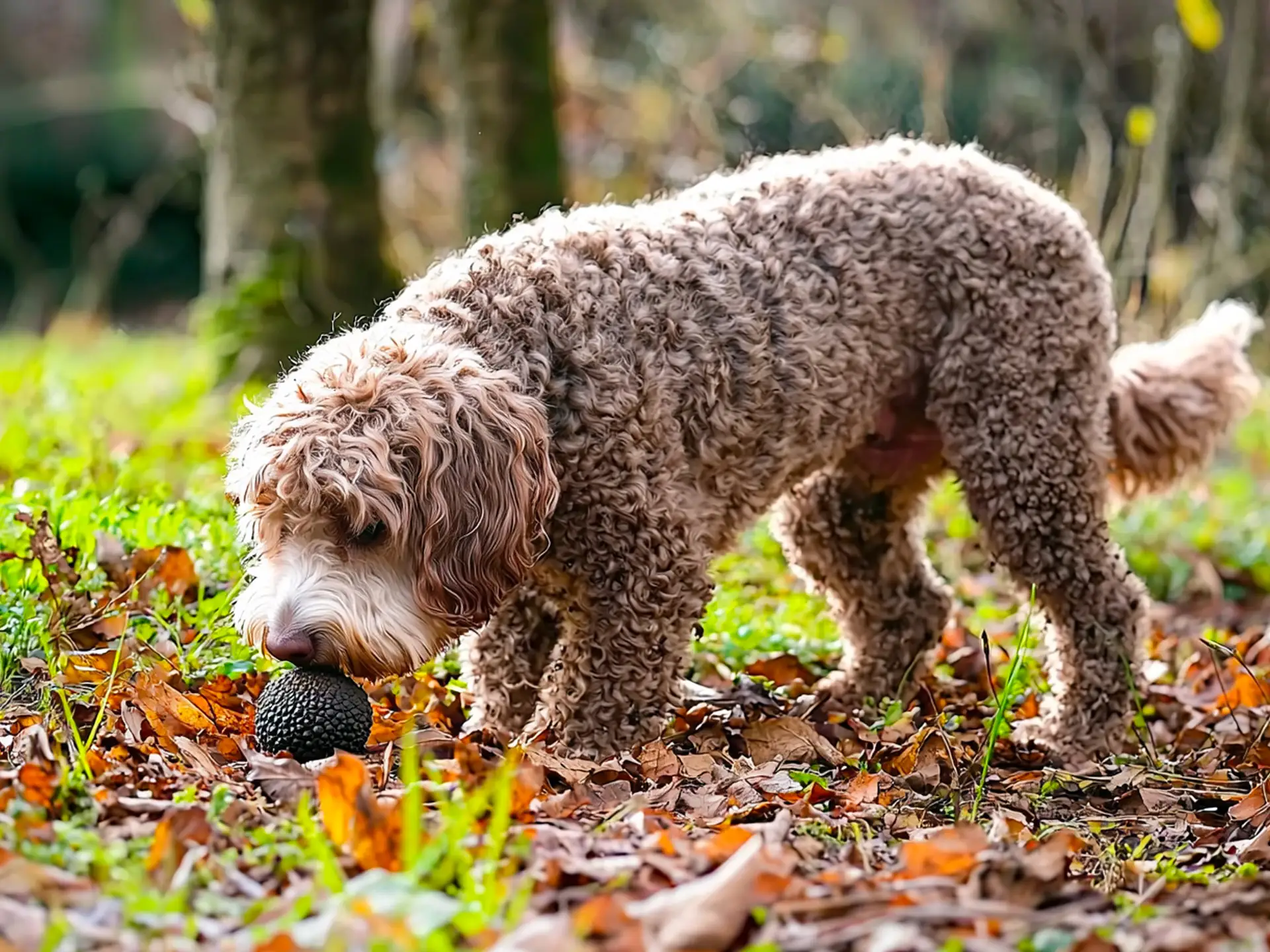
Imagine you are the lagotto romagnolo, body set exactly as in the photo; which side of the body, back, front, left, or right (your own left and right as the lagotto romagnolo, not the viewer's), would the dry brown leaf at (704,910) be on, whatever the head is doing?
left

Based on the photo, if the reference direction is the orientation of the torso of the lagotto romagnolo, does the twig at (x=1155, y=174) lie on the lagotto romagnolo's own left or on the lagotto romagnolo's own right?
on the lagotto romagnolo's own right

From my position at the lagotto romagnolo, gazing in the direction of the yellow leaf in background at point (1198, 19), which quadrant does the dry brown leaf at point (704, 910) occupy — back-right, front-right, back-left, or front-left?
back-right

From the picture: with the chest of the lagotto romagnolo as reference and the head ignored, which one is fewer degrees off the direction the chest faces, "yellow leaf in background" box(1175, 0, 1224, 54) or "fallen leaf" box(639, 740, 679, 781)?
the fallen leaf

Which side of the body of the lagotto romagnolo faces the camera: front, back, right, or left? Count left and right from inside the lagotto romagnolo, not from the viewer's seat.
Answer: left

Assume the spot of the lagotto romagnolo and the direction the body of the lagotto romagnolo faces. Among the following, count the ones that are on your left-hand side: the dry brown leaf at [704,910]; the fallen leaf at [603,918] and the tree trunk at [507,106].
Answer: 2

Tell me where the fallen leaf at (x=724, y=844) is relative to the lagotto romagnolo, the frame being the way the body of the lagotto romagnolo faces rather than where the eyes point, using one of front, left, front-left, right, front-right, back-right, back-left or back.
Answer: left

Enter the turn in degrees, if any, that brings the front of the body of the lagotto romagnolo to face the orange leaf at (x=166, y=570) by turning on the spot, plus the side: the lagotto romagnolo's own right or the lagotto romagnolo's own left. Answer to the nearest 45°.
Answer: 0° — it already faces it

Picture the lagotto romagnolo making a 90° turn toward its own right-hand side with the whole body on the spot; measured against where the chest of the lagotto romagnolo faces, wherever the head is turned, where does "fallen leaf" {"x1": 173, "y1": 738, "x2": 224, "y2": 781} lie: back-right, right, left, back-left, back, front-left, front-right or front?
back-left

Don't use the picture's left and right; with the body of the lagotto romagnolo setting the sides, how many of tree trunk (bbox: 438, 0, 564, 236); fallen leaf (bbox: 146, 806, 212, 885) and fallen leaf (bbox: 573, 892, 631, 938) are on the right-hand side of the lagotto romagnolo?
1

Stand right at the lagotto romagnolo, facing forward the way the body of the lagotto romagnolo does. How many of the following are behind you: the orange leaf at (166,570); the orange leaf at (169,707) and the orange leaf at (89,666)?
0

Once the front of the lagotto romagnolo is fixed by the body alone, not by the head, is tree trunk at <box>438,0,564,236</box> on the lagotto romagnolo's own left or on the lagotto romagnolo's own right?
on the lagotto romagnolo's own right

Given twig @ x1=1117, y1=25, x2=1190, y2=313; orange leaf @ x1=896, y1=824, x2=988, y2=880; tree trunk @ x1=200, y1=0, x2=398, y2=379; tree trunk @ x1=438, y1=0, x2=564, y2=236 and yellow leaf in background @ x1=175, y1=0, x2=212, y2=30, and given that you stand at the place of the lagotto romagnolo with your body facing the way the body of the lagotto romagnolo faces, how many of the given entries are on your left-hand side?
1
